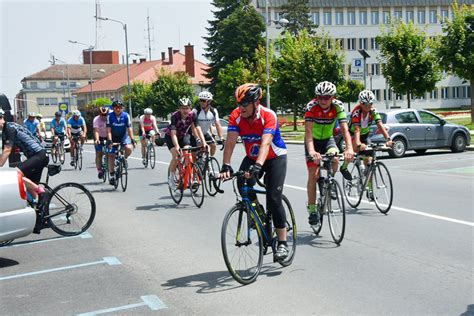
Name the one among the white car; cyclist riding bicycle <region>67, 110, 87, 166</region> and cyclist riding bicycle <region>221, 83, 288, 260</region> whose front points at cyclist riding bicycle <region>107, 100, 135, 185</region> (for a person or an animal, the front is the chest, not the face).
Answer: cyclist riding bicycle <region>67, 110, 87, 166</region>

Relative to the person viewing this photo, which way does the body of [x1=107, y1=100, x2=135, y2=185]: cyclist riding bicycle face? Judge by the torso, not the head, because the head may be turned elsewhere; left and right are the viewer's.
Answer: facing the viewer

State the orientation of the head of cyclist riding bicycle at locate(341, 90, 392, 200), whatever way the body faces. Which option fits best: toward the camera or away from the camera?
toward the camera

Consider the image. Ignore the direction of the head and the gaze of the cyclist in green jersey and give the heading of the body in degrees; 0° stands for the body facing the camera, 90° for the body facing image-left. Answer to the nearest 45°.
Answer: approximately 0°

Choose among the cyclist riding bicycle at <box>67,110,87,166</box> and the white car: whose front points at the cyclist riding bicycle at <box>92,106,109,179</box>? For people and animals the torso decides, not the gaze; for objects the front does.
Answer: the cyclist riding bicycle at <box>67,110,87,166</box>

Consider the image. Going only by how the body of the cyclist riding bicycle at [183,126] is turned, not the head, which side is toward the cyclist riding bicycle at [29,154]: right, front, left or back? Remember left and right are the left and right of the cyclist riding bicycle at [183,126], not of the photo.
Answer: right

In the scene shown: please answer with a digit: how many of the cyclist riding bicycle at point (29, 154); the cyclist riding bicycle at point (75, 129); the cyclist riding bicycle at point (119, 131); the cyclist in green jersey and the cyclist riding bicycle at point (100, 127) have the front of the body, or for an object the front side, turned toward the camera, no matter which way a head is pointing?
4

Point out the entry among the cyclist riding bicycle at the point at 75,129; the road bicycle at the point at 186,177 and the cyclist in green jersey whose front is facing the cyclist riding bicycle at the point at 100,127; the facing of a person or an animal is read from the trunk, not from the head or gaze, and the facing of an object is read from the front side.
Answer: the cyclist riding bicycle at the point at 75,129

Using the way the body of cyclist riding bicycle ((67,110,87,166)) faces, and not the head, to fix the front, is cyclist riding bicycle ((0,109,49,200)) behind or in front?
in front

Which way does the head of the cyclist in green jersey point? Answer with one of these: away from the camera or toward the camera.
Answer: toward the camera

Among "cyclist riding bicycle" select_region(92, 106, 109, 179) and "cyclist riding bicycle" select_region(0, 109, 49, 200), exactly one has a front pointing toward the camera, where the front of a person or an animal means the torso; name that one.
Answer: "cyclist riding bicycle" select_region(92, 106, 109, 179)

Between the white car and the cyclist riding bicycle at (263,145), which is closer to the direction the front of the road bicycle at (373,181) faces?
the cyclist riding bicycle

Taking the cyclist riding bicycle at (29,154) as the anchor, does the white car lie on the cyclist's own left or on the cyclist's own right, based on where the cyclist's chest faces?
on the cyclist's own left

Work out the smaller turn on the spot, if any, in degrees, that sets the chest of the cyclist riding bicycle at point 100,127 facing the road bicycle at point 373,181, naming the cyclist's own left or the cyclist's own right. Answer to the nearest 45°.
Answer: approximately 45° to the cyclist's own left

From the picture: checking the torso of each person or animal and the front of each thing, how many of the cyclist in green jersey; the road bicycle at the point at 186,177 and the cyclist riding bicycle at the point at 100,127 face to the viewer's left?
0
